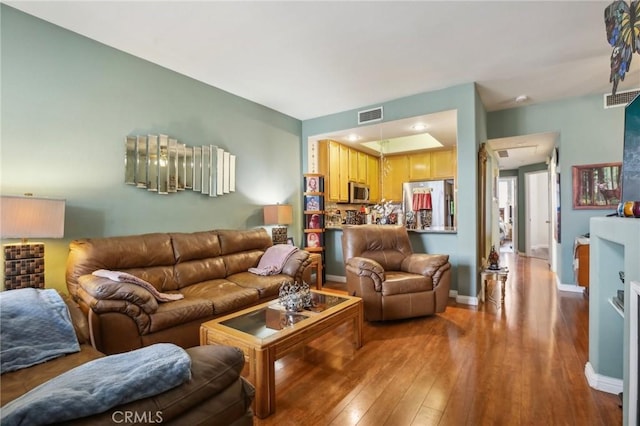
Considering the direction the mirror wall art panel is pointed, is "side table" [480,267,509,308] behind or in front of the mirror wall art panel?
in front

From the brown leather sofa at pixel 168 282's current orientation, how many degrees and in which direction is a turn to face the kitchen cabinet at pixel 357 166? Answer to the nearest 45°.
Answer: approximately 90° to its left

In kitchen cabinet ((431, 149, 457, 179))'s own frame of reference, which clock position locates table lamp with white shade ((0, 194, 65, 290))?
The table lamp with white shade is roughly at 1 o'clock from the kitchen cabinet.

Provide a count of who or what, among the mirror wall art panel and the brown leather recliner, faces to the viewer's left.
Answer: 0

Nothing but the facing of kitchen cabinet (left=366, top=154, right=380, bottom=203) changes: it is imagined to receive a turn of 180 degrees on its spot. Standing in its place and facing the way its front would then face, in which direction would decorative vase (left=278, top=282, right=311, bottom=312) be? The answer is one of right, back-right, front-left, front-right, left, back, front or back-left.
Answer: back-left

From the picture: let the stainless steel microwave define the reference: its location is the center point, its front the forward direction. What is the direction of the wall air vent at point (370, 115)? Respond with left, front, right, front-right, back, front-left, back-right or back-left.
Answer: front-right

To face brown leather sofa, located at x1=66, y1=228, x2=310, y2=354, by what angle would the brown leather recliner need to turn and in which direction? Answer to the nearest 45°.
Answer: approximately 90° to its right

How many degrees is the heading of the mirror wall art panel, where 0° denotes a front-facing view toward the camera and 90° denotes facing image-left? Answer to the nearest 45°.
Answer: approximately 315°

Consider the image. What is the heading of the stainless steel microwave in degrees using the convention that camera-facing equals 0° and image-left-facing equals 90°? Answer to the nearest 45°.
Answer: approximately 315°

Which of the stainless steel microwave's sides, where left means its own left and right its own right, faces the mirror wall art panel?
right
